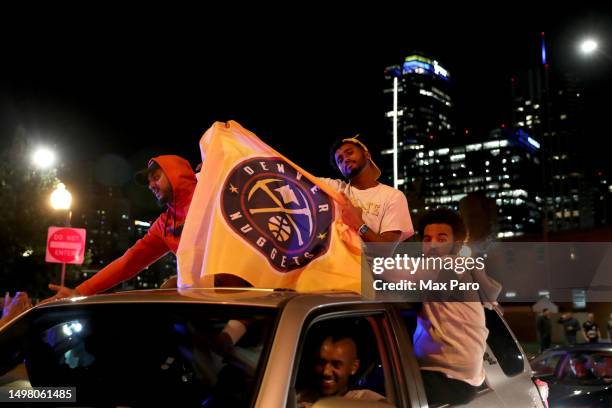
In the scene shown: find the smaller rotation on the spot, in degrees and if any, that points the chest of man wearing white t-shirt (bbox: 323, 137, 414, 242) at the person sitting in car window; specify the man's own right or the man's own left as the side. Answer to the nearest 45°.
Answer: approximately 45° to the man's own left

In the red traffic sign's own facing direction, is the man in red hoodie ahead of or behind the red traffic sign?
ahead

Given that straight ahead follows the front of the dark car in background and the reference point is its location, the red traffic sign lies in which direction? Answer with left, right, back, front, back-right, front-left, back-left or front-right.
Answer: front-right

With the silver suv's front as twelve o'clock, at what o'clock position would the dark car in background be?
The dark car in background is roughly at 6 o'clock from the silver suv.

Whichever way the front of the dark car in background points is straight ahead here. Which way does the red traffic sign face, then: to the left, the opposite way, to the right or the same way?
to the left

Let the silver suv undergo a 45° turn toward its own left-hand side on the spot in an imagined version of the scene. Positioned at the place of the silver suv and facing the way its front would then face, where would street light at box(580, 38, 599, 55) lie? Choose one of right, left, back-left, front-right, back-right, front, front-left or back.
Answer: back-left

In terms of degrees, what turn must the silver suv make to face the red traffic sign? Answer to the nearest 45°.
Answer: approximately 135° to its right

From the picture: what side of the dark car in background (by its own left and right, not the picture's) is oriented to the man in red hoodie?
front

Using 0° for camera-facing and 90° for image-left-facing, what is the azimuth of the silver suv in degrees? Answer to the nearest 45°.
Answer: approximately 45°
